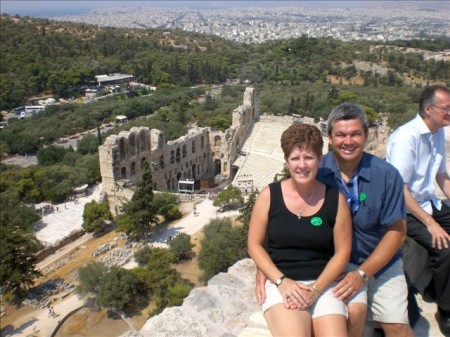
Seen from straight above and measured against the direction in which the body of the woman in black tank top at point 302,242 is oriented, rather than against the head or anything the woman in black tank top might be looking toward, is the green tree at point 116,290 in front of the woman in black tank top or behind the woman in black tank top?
behind

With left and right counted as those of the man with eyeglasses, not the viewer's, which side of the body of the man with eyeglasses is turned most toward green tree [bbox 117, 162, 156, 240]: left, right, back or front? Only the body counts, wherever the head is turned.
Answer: back

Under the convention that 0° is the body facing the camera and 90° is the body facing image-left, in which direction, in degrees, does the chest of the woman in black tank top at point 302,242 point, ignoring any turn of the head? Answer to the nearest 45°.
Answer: approximately 0°

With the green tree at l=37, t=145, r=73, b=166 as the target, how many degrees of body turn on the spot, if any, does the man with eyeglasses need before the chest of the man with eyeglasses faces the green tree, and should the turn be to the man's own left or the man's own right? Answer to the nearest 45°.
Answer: approximately 180°

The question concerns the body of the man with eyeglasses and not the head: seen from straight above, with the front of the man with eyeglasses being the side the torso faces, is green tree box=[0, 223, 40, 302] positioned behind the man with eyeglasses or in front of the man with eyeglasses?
behind

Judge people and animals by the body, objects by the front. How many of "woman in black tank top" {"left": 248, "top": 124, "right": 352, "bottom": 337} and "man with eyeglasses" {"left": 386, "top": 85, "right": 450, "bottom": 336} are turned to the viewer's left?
0

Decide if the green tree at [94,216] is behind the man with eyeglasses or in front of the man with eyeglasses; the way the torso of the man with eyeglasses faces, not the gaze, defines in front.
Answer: behind

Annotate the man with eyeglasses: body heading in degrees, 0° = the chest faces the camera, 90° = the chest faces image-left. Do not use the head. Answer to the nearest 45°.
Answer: approximately 315°

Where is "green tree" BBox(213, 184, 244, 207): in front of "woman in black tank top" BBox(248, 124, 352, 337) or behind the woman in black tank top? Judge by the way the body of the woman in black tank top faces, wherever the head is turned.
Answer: behind

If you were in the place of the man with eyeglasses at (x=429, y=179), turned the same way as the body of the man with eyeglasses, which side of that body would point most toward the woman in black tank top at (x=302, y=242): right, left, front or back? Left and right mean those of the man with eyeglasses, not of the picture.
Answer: right

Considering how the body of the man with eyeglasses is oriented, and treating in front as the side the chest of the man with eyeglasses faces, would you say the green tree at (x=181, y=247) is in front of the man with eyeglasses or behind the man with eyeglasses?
behind

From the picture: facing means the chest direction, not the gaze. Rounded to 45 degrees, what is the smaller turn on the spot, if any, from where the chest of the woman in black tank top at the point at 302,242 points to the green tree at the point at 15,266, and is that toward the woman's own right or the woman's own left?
approximately 135° to the woman's own right

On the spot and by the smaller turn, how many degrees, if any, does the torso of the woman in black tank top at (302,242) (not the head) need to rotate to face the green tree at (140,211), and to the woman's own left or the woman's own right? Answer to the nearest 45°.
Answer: approximately 135° to the woman's own right
